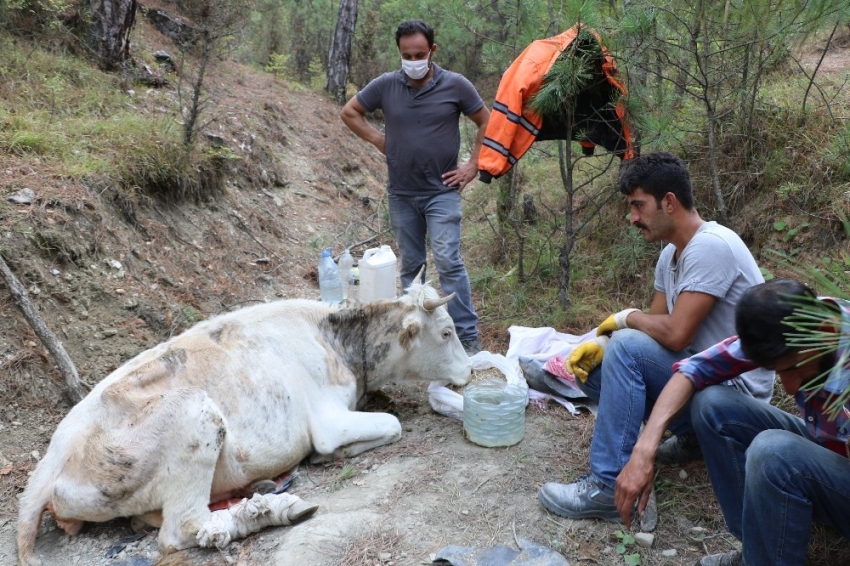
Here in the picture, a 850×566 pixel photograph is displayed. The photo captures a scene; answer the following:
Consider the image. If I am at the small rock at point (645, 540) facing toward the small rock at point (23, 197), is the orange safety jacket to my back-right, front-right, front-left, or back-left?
front-right

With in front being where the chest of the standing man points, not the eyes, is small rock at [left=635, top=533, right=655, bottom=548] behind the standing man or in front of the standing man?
in front

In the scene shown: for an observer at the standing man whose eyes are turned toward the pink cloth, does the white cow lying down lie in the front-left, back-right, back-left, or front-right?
front-right

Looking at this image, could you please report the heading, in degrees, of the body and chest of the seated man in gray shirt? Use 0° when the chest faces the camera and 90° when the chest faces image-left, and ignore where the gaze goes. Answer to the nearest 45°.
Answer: approximately 90°

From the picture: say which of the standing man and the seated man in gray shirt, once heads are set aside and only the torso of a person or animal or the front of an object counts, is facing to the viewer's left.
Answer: the seated man in gray shirt

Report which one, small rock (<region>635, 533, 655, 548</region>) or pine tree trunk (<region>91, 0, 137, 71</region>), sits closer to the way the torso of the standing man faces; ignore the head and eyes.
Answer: the small rock

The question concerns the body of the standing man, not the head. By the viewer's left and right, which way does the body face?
facing the viewer

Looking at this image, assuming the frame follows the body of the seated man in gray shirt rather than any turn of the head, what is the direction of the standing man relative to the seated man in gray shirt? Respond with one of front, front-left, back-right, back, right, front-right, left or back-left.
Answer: front-right

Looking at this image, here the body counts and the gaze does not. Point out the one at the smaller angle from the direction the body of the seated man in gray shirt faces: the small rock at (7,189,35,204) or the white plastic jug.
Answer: the small rock

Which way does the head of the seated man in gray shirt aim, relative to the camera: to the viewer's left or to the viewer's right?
to the viewer's left

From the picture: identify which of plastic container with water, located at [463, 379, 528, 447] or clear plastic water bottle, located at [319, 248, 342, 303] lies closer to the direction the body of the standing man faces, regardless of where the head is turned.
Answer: the plastic container with water

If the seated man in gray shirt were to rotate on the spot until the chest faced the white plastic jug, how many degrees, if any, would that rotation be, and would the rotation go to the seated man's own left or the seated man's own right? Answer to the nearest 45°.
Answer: approximately 45° to the seated man's own right

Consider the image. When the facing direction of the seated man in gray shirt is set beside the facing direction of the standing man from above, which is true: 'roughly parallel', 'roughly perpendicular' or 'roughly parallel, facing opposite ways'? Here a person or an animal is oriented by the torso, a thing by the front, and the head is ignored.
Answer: roughly perpendicular

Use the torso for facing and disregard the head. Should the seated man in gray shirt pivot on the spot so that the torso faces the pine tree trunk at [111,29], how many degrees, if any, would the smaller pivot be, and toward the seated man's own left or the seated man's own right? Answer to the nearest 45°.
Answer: approximately 45° to the seated man's own right
